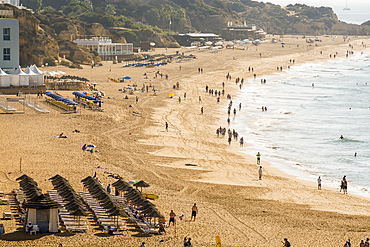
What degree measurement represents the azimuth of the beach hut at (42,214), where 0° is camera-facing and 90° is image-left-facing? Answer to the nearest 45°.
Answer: approximately 0°

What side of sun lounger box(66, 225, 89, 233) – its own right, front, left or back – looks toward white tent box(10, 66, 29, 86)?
left

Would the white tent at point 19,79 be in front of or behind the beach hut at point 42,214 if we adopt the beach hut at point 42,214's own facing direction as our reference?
behind

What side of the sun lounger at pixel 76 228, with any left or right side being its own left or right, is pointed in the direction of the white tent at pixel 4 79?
left

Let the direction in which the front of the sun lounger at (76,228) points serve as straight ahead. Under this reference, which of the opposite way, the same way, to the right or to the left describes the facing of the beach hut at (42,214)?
to the right

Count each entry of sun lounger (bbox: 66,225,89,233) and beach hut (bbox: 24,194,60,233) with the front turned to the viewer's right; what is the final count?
1

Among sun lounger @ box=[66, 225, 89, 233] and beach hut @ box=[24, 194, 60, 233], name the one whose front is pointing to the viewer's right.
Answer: the sun lounger

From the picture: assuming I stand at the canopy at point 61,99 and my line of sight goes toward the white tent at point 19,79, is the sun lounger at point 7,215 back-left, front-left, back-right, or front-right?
back-left

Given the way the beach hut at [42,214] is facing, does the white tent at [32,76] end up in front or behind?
behind

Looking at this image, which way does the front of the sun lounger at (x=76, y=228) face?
to the viewer's right

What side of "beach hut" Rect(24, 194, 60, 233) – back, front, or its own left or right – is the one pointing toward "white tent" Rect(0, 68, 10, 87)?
back

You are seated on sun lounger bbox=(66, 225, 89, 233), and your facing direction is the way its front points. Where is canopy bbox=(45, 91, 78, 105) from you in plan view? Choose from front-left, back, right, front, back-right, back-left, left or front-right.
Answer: left

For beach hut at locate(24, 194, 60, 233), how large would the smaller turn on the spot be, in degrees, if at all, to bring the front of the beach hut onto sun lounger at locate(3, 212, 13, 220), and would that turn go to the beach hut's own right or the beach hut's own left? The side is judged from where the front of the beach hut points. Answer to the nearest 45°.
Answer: approximately 135° to the beach hut's own right
